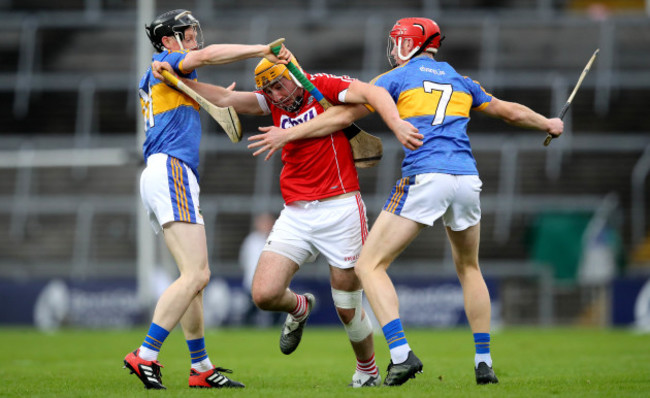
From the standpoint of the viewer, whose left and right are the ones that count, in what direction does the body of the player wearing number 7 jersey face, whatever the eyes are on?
facing away from the viewer and to the left of the viewer

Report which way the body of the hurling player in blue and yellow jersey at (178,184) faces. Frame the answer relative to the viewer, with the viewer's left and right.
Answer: facing to the right of the viewer

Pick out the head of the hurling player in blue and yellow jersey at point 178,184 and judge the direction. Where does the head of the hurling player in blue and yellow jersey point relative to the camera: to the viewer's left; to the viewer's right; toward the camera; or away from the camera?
to the viewer's right

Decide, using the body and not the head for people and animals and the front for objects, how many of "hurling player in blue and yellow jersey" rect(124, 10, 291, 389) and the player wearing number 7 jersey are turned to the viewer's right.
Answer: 1

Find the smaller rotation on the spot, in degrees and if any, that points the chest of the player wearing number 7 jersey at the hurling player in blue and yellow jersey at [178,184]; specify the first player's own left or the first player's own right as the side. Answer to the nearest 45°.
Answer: approximately 45° to the first player's own left

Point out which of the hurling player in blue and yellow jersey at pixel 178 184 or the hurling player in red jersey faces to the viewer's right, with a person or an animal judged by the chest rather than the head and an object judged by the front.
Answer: the hurling player in blue and yellow jersey

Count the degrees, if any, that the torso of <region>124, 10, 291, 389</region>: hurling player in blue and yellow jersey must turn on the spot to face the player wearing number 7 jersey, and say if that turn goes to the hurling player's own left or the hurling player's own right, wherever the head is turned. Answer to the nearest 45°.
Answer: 0° — they already face them

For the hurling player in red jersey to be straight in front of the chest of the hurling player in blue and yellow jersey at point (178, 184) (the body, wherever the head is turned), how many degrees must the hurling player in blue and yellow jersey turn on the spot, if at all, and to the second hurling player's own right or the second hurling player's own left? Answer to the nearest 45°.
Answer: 0° — they already face them

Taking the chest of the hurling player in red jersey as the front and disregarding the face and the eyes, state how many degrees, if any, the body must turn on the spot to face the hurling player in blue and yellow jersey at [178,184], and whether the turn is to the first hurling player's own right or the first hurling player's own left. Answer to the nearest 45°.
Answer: approximately 45° to the first hurling player's own right
